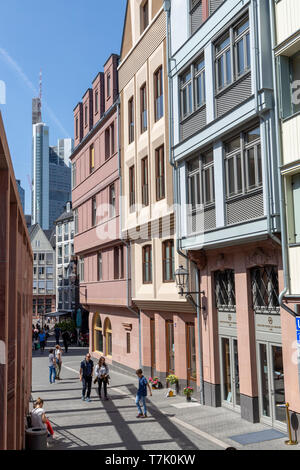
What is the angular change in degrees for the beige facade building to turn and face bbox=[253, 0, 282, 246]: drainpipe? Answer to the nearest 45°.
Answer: approximately 45° to its left

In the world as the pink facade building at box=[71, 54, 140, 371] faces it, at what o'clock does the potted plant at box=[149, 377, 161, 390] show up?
The potted plant is roughly at 10 o'clock from the pink facade building.

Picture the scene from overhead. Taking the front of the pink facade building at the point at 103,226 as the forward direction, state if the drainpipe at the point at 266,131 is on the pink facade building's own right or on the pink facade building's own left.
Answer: on the pink facade building's own left

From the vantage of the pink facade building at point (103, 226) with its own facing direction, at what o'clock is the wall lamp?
The wall lamp is roughly at 10 o'clock from the pink facade building.

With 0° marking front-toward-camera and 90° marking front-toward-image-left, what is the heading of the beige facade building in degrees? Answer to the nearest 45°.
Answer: approximately 45°

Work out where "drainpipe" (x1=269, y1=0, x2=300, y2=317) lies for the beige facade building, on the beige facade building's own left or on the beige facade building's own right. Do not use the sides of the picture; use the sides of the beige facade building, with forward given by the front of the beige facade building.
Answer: on the beige facade building's own left
